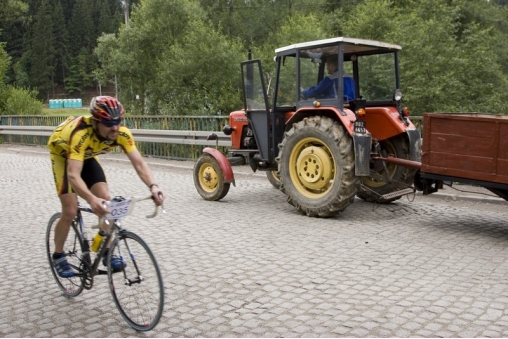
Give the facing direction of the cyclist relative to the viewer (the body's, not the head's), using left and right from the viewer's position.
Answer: facing the viewer and to the right of the viewer

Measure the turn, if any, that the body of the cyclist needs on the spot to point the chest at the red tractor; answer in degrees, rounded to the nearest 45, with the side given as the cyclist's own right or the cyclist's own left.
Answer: approximately 90° to the cyclist's own left

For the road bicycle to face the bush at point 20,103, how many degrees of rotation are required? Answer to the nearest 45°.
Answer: approximately 135° to its left

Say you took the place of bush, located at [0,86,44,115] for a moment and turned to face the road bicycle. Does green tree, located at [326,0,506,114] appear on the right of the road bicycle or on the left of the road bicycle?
left

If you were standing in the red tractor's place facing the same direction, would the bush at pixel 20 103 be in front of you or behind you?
in front

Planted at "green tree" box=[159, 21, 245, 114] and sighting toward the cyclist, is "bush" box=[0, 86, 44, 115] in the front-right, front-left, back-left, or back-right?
back-right

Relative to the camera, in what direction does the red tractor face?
facing away from the viewer and to the left of the viewer

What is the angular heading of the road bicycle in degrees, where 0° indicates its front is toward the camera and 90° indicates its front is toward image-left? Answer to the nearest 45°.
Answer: approximately 315°

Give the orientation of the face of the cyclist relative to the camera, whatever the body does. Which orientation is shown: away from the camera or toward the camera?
toward the camera

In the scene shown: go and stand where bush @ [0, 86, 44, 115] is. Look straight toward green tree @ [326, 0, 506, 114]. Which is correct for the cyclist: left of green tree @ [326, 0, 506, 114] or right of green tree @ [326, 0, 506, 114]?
right
